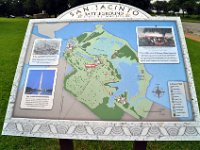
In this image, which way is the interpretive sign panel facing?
toward the camera

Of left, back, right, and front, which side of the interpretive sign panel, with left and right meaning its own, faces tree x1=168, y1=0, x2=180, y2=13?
back

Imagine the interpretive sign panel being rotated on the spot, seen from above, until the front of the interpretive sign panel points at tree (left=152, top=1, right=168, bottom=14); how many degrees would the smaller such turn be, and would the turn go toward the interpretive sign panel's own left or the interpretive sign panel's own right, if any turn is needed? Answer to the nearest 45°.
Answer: approximately 180°

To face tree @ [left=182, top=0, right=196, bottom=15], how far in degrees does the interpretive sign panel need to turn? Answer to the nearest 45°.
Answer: approximately 180°
